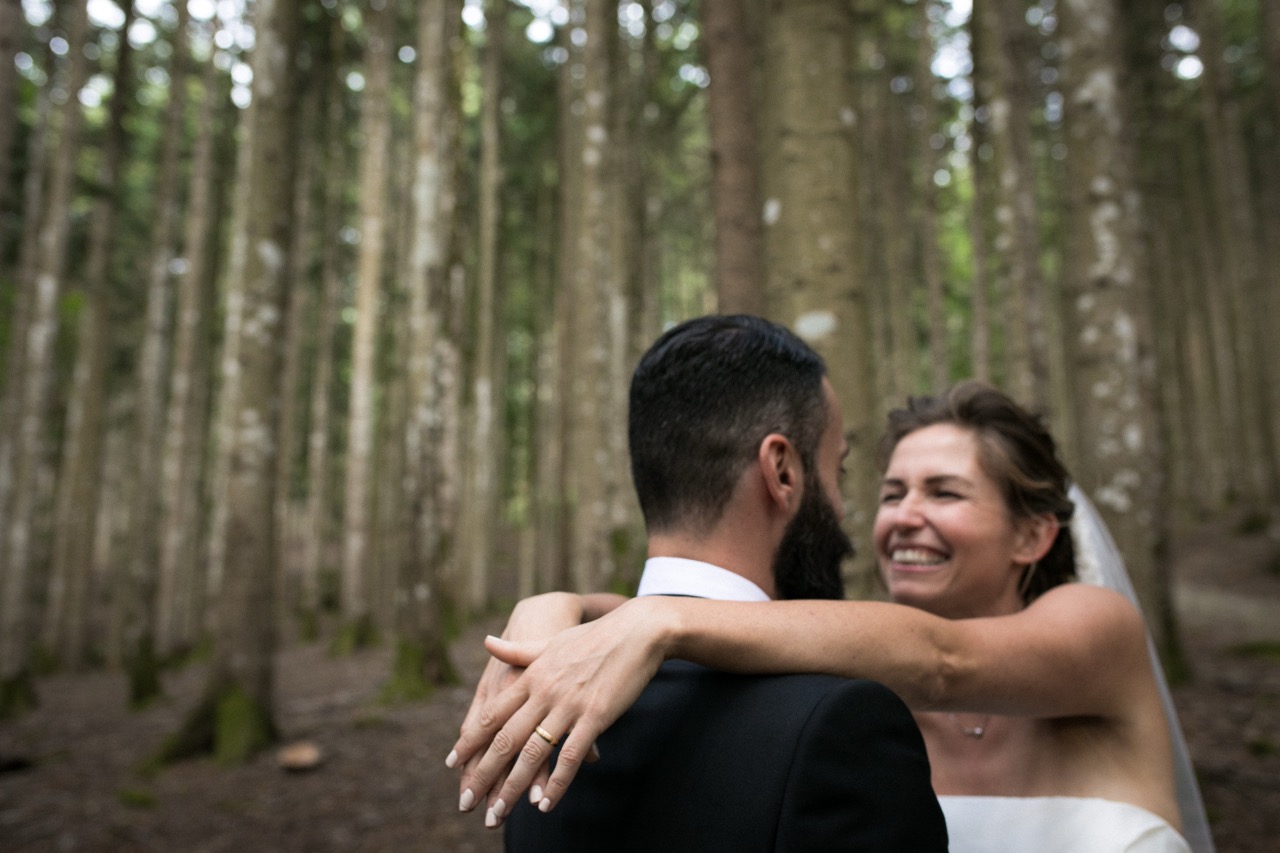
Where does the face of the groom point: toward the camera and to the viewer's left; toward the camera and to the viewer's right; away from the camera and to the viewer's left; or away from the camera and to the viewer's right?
away from the camera and to the viewer's right

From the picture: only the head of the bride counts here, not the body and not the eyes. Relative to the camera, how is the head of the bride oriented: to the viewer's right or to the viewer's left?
to the viewer's left

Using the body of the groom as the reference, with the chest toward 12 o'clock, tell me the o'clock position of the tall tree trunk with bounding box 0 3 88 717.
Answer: The tall tree trunk is roughly at 9 o'clock from the groom.

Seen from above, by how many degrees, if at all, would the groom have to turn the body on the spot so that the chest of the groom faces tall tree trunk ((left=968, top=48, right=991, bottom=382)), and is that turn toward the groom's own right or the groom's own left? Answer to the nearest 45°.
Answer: approximately 45° to the groom's own left

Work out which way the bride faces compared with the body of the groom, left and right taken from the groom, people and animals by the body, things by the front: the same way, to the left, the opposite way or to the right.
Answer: the opposite way

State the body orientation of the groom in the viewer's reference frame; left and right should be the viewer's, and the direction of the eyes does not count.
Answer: facing away from the viewer and to the right of the viewer

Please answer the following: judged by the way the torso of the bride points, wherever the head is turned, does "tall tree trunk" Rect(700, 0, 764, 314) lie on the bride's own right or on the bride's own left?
on the bride's own right

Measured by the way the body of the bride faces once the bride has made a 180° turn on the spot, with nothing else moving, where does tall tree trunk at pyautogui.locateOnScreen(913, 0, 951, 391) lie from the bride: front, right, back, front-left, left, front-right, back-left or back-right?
front-left

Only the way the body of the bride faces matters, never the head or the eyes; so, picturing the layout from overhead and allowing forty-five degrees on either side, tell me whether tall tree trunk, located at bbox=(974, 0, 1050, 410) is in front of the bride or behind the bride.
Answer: behind

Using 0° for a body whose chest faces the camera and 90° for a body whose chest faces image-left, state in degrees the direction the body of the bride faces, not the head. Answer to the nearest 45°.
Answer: approximately 45°

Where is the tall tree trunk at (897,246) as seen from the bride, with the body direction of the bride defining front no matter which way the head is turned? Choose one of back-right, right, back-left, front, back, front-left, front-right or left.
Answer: back-right
